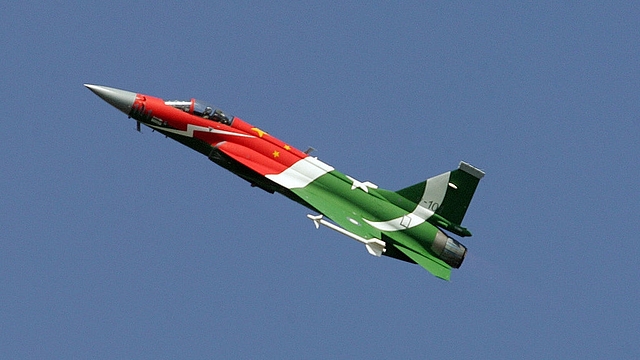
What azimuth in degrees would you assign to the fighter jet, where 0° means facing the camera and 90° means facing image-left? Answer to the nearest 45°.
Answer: approximately 90°
